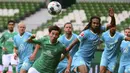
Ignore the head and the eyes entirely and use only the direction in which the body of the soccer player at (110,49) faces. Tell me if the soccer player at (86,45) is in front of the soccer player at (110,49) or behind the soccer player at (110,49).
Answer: in front

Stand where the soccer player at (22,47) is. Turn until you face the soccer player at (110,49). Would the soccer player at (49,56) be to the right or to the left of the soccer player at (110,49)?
right
